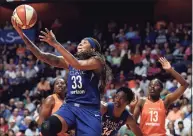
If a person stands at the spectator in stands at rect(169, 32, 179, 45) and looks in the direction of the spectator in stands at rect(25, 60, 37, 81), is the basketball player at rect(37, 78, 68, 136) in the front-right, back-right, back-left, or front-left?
front-left

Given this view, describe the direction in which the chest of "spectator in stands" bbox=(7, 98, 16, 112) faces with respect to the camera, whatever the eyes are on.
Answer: toward the camera

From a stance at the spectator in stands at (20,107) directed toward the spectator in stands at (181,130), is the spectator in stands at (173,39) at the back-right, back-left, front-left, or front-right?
front-left

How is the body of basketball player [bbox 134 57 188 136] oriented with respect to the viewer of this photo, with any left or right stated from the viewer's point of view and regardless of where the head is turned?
facing the viewer

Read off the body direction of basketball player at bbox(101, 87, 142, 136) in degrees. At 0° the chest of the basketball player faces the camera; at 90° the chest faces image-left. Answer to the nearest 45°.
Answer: approximately 45°

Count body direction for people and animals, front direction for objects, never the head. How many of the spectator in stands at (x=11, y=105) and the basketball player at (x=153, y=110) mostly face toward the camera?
2

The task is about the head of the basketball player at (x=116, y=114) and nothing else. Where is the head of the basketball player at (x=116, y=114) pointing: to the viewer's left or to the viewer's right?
to the viewer's left
